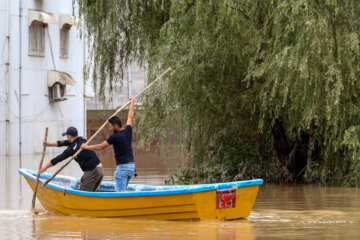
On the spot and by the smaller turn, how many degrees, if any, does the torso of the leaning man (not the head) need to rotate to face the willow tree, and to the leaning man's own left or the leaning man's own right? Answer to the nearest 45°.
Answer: approximately 135° to the leaning man's own right

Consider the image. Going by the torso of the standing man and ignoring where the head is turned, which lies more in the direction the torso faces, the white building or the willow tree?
the white building

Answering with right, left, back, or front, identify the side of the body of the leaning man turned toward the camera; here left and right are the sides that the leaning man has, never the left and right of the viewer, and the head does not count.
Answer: left

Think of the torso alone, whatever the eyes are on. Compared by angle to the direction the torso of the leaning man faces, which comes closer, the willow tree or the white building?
the white building

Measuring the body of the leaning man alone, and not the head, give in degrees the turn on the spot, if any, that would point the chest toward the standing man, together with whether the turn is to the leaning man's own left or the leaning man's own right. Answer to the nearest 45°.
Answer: approximately 135° to the leaning man's own left

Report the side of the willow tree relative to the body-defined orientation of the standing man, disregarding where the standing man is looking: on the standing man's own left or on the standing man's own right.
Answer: on the standing man's own right

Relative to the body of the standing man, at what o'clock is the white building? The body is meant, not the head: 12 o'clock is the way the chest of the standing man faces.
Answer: The white building is roughly at 1 o'clock from the standing man.

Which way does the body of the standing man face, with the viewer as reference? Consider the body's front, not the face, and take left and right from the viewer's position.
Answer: facing away from the viewer and to the left of the viewer
